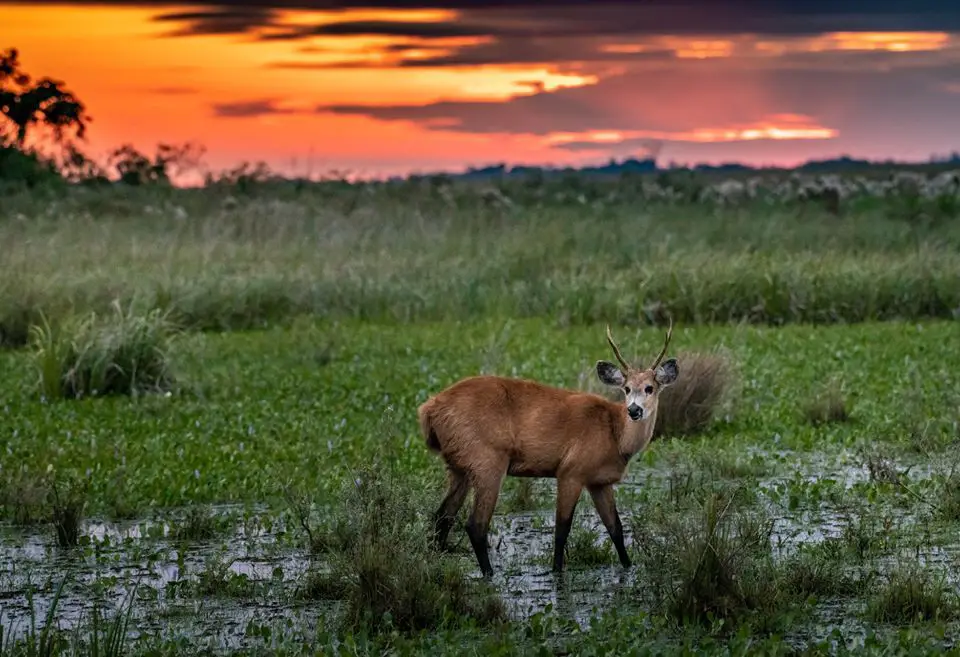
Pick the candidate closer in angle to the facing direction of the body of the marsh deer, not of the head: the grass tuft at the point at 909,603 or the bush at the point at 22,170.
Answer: the grass tuft

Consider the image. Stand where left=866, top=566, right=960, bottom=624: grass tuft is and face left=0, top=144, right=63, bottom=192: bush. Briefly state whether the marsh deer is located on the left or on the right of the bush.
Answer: left

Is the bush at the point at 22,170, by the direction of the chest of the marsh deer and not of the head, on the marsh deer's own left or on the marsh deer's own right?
on the marsh deer's own left

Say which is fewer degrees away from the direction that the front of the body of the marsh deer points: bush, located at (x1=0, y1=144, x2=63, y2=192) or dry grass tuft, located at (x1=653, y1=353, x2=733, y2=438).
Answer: the dry grass tuft

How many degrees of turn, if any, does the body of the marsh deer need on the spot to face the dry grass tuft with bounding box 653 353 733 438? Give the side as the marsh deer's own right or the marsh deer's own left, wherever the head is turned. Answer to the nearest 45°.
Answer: approximately 90° to the marsh deer's own left

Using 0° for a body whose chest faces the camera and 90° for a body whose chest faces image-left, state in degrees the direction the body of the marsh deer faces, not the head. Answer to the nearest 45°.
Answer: approximately 270°

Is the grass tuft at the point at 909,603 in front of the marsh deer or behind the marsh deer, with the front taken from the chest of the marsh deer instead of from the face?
in front

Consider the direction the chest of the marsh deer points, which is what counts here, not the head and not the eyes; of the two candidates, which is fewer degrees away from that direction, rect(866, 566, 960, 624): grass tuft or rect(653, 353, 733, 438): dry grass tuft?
the rect(866, 566, 960, 624): grass tuft
